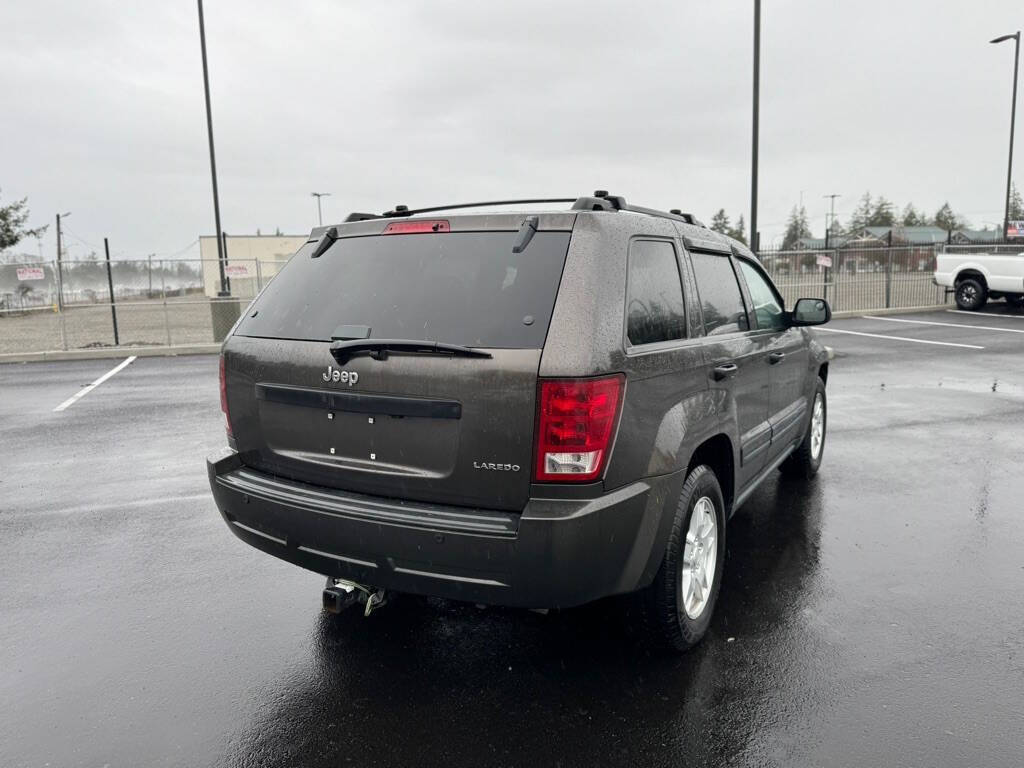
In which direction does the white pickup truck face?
to the viewer's right

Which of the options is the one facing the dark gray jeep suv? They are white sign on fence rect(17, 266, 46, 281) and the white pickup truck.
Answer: the white sign on fence

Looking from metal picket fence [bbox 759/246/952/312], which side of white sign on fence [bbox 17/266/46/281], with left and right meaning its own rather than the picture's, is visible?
left

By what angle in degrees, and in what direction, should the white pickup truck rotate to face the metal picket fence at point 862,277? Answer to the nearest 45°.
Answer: approximately 135° to its left

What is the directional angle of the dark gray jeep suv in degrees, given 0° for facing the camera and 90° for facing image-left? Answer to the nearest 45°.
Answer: approximately 225°

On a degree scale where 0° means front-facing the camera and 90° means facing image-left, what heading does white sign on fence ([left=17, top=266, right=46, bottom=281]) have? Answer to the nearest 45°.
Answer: approximately 0°

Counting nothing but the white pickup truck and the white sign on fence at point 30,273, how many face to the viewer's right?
1

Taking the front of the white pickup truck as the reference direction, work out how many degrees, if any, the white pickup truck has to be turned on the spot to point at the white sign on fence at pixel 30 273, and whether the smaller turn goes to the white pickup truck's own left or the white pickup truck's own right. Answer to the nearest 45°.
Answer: approximately 135° to the white pickup truck's own right

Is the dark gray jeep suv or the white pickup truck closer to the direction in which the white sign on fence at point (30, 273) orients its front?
the dark gray jeep suv
